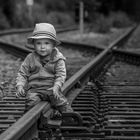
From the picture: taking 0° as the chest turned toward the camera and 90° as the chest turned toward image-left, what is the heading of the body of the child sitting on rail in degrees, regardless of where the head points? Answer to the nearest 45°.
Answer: approximately 0°
